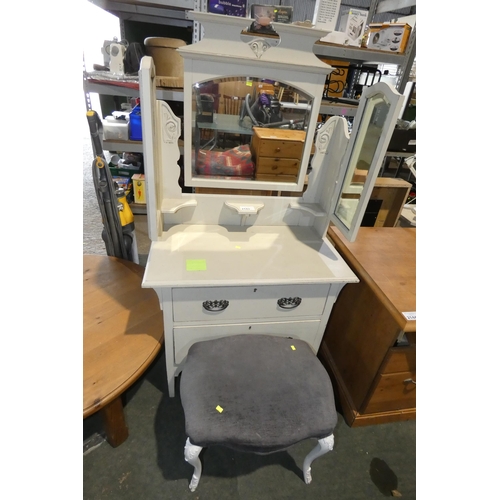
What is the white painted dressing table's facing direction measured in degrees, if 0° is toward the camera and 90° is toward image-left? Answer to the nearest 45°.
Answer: approximately 0°

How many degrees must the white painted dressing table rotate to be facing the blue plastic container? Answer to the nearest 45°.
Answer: approximately 135° to its right

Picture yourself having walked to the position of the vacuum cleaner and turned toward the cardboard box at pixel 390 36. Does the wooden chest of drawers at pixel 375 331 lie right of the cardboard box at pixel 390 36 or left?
right

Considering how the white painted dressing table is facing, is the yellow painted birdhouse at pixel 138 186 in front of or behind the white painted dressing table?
behind

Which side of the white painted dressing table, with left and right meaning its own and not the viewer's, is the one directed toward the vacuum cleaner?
right

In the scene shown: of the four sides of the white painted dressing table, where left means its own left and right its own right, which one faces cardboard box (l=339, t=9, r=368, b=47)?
back

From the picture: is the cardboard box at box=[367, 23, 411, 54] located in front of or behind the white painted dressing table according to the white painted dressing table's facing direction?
behind

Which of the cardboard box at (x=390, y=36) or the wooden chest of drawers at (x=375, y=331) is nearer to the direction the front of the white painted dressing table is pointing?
the wooden chest of drawers

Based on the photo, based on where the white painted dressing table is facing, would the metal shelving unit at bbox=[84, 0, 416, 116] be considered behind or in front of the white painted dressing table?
behind

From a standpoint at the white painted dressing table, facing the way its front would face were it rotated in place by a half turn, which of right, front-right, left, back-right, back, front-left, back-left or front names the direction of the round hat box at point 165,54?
front-left

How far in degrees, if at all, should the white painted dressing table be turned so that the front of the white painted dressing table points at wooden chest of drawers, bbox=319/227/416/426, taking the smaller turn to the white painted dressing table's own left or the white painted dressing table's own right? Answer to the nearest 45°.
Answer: approximately 90° to the white painted dressing table's own left
